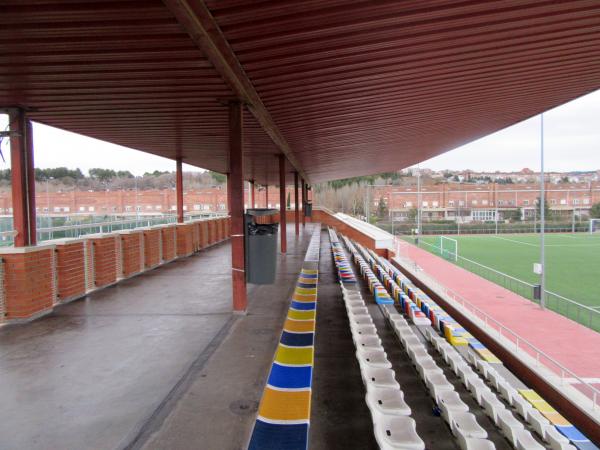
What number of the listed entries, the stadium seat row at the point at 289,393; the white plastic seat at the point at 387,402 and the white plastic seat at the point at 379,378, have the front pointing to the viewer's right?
3

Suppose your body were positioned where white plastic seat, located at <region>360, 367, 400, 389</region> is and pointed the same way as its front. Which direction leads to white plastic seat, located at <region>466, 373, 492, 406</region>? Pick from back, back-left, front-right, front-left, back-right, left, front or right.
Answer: front-left

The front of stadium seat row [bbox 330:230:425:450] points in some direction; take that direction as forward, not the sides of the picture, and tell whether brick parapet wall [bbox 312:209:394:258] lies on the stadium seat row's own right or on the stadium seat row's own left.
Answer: on the stadium seat row's own left

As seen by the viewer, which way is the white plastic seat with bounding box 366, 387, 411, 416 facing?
to the viewer's right

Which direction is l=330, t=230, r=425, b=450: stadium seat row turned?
to the viewer's right

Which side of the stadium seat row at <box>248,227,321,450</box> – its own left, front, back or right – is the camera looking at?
right

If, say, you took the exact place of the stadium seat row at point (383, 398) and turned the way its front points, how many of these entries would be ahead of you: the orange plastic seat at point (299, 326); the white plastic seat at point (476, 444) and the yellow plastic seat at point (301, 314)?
1

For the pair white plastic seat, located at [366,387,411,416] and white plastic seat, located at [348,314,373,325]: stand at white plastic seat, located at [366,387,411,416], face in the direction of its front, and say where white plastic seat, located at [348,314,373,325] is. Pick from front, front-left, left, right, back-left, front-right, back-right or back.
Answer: left

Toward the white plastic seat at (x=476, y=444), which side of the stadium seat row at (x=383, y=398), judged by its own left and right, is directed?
front

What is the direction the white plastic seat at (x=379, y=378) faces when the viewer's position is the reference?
facing to the right of the viewer
